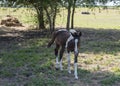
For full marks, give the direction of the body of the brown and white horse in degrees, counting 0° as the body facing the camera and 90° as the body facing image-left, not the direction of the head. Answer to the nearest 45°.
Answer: approximately 315°
